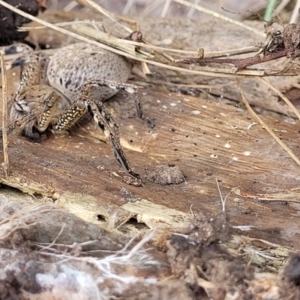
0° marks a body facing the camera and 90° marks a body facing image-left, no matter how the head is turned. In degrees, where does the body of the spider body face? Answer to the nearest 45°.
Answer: approximately 45°
